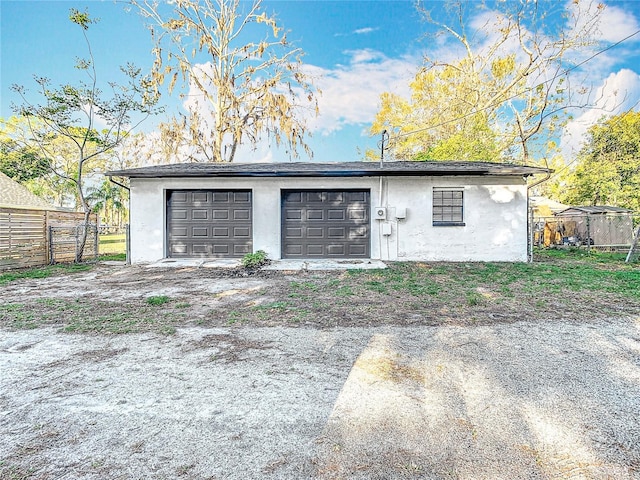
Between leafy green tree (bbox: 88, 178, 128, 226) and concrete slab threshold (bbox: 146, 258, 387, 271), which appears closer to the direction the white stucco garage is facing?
the concrete slab threshold

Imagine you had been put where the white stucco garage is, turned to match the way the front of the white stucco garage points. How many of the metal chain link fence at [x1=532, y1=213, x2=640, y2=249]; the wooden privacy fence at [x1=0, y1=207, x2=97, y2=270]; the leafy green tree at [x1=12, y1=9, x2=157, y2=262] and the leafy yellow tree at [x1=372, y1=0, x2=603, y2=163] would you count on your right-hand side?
2

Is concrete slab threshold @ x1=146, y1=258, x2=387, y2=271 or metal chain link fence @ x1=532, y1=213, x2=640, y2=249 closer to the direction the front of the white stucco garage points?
the concrete slab threshold

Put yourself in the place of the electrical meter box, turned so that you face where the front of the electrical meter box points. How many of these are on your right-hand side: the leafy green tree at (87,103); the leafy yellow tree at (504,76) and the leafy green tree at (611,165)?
1

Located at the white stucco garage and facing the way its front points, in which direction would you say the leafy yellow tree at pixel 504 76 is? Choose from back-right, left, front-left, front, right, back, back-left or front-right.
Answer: back-left

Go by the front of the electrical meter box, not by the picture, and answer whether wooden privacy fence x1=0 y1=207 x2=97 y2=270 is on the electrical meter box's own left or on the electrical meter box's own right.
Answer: on the electrical meter box's own right

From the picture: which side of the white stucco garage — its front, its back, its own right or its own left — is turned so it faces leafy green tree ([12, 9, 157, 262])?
right

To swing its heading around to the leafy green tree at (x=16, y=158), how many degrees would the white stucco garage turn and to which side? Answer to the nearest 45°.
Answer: approximately 135° to its right

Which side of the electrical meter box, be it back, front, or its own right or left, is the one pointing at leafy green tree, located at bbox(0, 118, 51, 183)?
right

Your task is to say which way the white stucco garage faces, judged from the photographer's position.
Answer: facing the viewer

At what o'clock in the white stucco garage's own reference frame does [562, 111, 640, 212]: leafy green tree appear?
The leafy green tree is roughly at 8 o'clock from the white stucco garage.

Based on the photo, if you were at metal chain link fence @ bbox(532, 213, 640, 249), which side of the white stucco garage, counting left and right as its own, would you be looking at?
left

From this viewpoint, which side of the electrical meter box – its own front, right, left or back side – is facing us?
front

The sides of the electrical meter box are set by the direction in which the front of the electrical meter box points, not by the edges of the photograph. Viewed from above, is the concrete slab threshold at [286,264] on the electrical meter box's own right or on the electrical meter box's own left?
on the electrical meter box's own right

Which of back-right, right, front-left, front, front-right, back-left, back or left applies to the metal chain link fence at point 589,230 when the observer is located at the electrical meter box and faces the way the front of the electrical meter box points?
back-left
